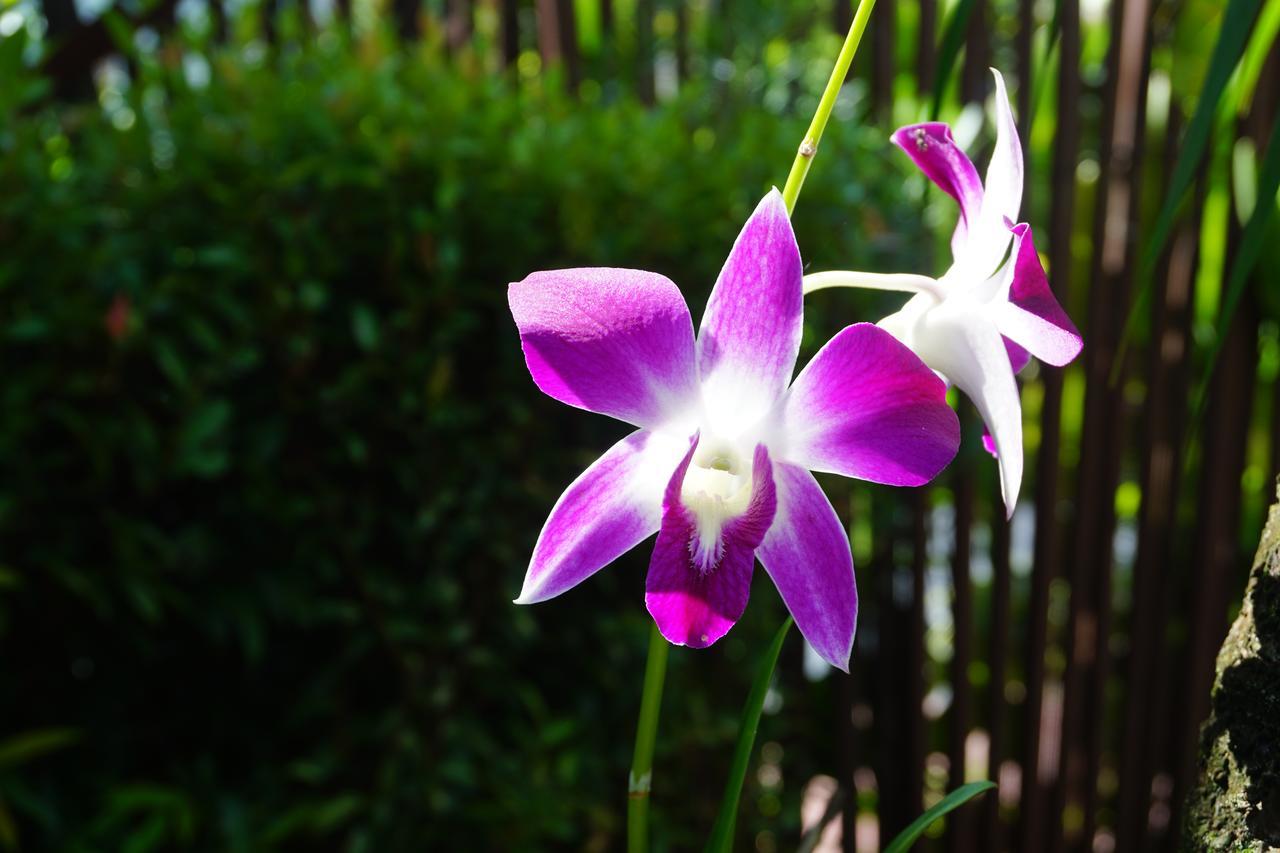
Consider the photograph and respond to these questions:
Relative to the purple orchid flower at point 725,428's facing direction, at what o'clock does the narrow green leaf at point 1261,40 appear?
The narrow green leaf is roughly at 7 o'clock from the purple orchid flower.

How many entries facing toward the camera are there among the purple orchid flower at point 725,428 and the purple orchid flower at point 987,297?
1

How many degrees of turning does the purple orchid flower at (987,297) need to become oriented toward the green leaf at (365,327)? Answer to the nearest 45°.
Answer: approximately 135° to its left

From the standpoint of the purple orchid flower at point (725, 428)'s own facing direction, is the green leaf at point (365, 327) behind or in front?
behind

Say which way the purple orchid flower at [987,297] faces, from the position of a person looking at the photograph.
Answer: facing to the right of the viewer

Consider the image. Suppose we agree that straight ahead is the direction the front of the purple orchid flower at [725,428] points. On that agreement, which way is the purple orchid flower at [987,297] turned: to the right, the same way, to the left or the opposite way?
to the left

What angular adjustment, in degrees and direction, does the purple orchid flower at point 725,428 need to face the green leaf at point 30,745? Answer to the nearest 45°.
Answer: approximately 135° to its right
